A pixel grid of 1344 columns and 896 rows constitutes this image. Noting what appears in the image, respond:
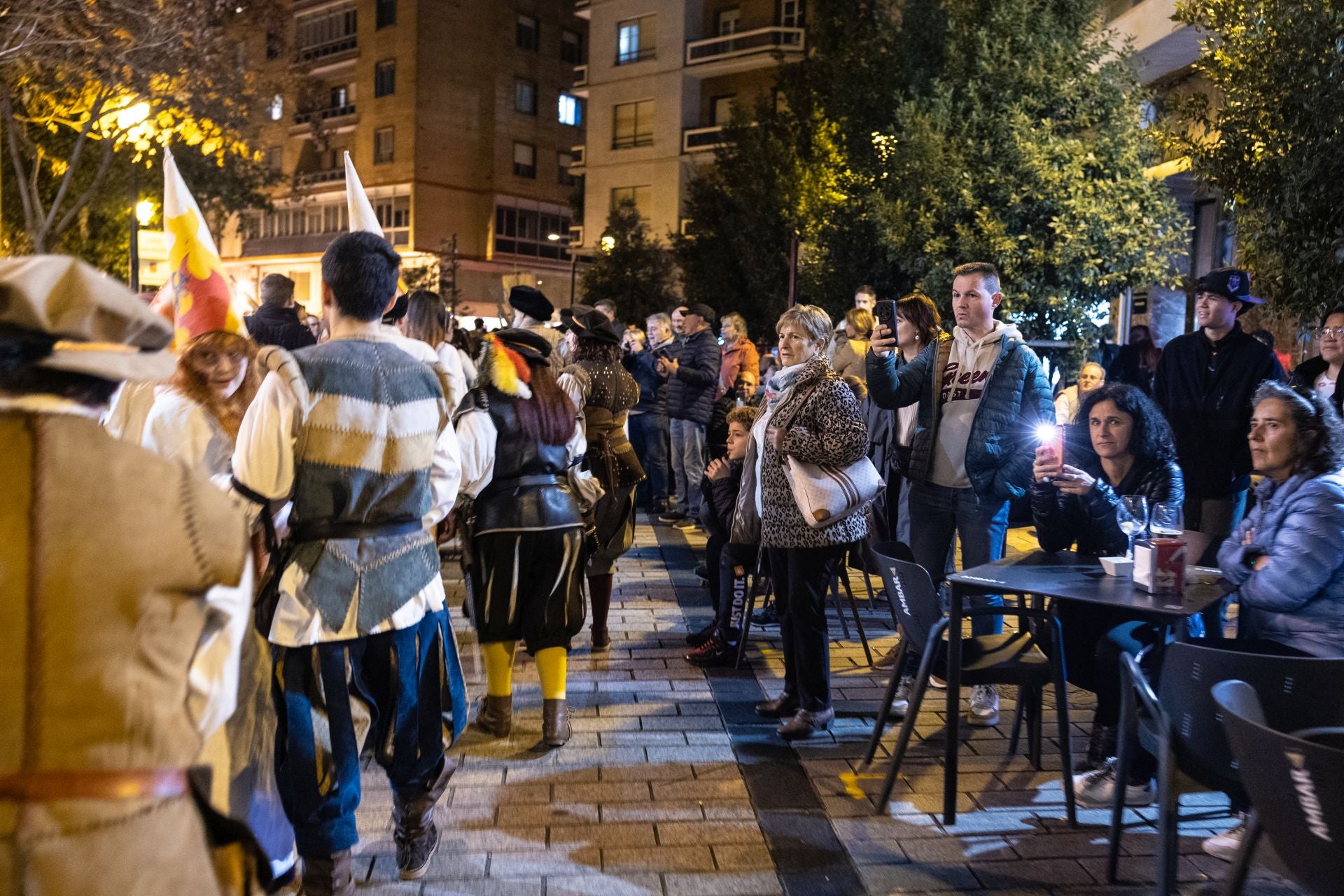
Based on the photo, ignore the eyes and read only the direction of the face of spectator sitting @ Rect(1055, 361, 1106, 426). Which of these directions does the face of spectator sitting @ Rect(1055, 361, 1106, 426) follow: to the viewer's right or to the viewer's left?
to the viewer's left

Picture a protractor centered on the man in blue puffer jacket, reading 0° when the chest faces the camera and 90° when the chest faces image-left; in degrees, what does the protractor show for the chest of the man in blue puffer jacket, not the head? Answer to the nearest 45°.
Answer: approximately 45°

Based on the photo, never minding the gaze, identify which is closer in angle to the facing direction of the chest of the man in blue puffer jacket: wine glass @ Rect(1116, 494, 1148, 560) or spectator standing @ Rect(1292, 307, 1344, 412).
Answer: the wine glass

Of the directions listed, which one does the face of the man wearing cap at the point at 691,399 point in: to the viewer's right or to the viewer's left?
to the viewer's left

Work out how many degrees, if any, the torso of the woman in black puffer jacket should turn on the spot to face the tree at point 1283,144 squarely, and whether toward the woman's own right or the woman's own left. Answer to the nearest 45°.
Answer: approximately 135° to the woman's own right

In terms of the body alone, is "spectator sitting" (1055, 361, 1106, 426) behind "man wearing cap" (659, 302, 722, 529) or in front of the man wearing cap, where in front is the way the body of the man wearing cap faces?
behind

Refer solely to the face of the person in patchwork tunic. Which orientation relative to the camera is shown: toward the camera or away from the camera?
away from the camera

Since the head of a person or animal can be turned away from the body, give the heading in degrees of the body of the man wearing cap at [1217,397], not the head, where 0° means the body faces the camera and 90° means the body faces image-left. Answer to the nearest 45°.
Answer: approximately 45°

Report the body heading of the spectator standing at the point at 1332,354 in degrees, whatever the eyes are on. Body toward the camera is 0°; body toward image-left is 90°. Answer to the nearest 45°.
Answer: approximately 45°

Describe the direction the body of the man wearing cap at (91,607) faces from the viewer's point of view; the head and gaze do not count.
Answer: away from the camera

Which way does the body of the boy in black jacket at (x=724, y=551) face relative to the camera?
to the viewer's left
